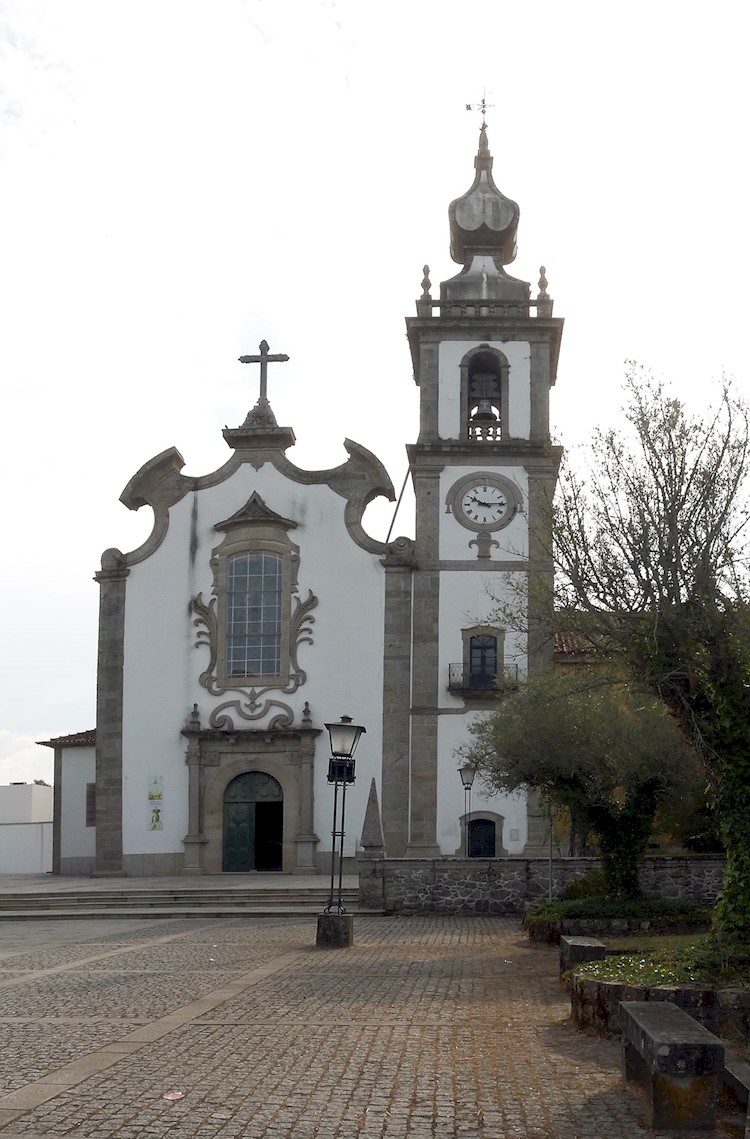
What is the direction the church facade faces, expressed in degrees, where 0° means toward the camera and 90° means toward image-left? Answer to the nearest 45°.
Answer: approximately 0°

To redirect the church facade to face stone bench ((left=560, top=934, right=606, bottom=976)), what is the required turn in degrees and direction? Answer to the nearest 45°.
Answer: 0° — it already faces it

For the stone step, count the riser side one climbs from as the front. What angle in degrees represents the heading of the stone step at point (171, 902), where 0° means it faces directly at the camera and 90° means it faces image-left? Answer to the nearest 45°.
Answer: approximately 0°

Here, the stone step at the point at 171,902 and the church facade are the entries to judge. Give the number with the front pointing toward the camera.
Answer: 2

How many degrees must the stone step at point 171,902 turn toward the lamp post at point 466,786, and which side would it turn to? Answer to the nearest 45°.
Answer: approximately 135° to its left

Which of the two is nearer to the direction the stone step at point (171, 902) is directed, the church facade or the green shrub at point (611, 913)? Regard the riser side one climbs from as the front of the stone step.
the green shrub
